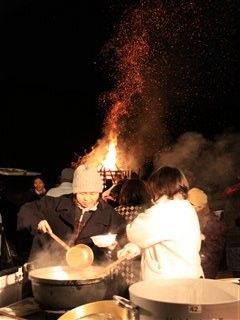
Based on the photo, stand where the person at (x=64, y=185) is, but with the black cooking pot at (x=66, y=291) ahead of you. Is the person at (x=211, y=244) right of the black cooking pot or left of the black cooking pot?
left

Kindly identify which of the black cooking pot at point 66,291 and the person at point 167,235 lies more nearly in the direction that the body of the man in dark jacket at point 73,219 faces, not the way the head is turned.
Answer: the black cooking pot

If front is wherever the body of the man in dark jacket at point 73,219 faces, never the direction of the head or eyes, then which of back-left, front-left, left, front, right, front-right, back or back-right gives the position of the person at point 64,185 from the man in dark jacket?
back

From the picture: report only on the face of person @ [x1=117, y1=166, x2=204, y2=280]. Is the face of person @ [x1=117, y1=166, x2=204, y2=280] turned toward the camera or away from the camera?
away from the camera

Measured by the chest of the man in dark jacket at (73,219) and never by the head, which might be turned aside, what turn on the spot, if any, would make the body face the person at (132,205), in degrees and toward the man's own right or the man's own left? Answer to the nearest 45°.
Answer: approximately 135° to the man's own left

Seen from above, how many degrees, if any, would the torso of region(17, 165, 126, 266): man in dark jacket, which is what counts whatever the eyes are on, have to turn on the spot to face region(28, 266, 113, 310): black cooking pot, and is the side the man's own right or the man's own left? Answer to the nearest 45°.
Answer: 0° — they already face it

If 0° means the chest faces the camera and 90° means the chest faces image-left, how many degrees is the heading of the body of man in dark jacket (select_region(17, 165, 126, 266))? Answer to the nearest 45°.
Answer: approximately 0°

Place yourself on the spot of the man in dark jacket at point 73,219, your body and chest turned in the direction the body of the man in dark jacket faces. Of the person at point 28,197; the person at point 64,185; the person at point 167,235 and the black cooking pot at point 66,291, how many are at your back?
2

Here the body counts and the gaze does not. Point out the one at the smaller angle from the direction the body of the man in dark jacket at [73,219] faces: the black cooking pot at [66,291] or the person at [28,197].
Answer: the black cooking pot

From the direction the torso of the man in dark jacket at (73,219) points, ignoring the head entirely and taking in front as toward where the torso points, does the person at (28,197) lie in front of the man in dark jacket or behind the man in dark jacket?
behind
